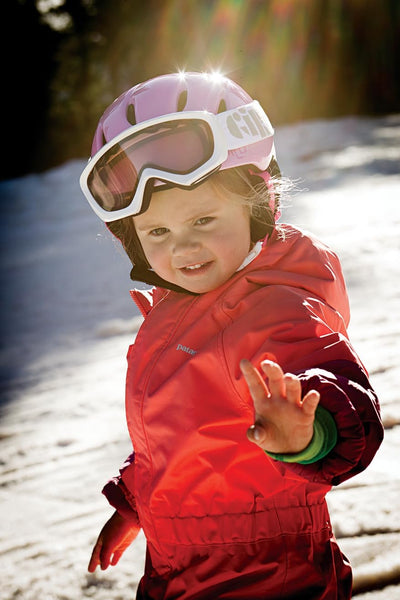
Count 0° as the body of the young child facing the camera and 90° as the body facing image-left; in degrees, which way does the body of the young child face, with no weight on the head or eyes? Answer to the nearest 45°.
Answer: approximately 45°
